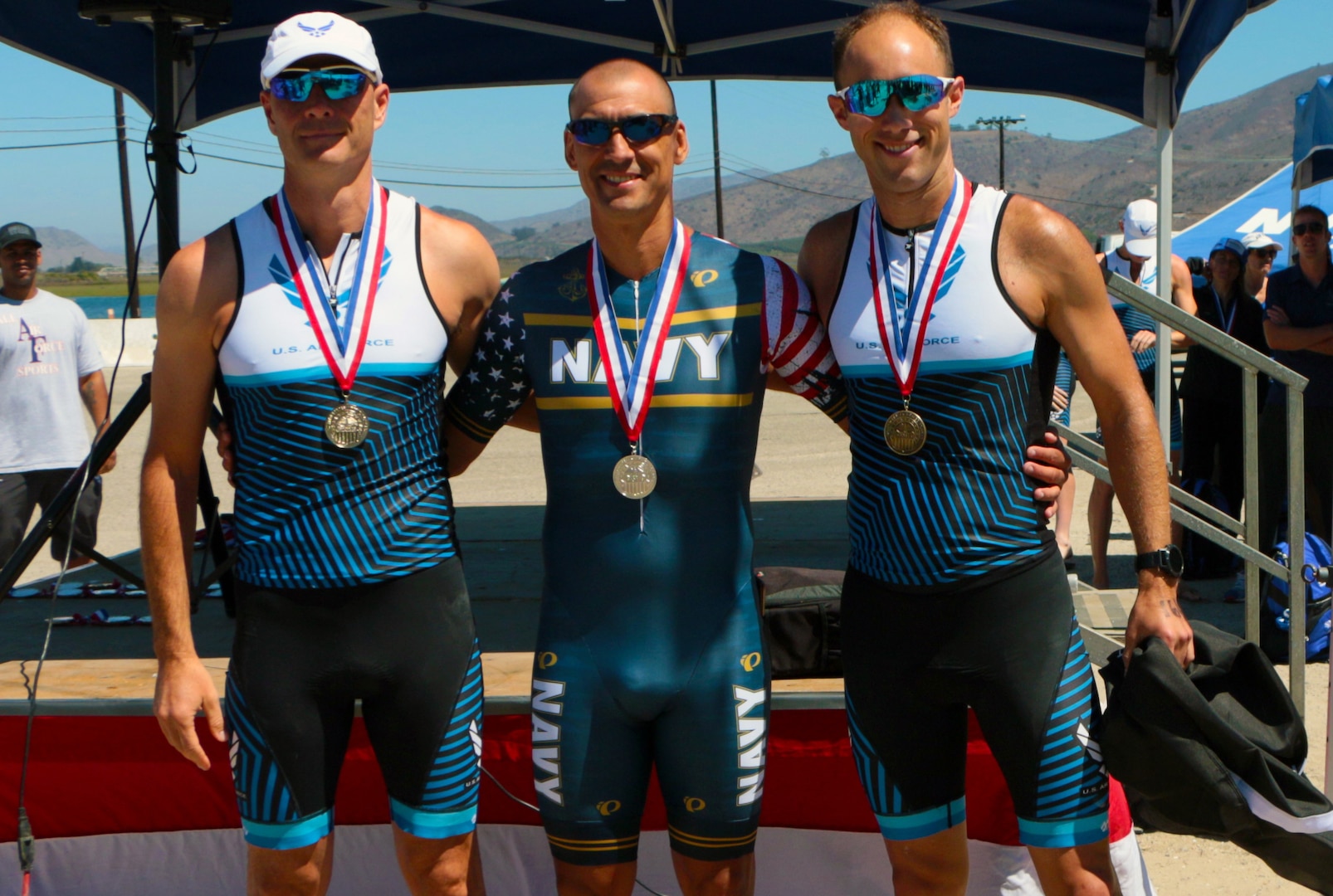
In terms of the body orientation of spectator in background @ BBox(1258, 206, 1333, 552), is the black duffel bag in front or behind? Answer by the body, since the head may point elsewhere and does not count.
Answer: in front

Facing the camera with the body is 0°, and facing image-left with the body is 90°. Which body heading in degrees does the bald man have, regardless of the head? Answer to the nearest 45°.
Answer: approximately 0°

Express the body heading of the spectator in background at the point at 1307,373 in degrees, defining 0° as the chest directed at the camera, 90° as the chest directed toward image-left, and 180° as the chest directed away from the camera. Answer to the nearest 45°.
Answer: approximately 0°

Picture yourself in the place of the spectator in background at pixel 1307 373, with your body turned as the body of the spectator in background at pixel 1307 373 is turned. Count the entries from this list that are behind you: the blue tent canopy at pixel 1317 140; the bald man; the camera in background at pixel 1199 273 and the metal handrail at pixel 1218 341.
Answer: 2

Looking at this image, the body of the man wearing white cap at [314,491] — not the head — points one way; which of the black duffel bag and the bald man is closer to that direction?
the bald man

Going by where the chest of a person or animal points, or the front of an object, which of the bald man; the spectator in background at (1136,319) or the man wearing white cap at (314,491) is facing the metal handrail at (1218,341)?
the spectator in background
